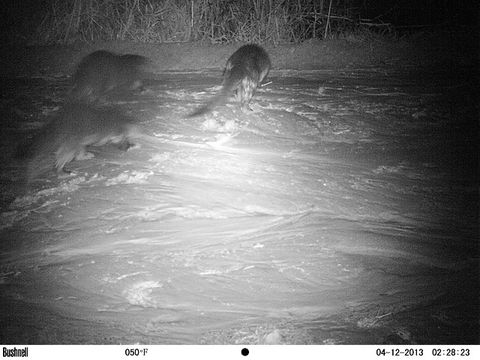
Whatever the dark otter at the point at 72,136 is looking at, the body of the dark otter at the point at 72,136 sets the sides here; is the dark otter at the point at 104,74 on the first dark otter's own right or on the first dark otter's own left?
on the first dark otter's own left

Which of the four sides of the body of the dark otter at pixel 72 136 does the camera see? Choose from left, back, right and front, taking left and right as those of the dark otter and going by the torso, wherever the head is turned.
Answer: right

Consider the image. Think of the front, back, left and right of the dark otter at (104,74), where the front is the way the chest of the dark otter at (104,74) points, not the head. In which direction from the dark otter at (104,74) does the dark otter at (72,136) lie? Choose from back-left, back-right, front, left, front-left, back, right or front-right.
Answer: right

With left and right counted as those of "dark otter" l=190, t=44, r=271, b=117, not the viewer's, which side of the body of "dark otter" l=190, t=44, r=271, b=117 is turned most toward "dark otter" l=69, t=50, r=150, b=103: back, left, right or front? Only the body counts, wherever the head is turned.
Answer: left

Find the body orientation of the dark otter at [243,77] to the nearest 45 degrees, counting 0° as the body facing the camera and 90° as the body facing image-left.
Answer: approximately 225°

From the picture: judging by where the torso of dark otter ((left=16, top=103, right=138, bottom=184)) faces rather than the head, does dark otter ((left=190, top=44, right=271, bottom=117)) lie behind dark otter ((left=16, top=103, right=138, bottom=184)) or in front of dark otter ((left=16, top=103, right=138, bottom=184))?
in front

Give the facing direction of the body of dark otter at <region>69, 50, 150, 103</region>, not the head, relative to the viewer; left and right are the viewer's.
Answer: facing to the right of the viewer

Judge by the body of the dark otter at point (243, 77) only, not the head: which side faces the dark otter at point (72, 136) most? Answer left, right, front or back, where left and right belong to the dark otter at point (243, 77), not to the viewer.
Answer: back
